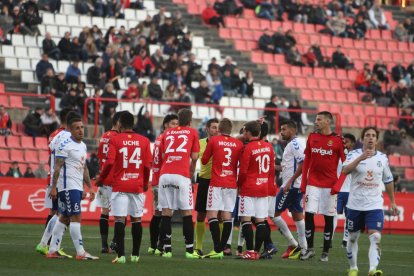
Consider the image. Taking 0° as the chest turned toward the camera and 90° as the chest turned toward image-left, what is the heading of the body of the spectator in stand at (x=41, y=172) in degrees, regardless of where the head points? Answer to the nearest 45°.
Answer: approximately 0°

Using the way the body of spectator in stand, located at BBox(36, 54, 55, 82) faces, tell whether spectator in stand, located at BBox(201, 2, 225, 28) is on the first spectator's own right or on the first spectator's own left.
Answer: on the first spectator's own left

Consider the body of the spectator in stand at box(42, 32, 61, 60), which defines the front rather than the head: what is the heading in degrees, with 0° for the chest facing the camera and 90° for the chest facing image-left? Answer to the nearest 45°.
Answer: approximately 315°

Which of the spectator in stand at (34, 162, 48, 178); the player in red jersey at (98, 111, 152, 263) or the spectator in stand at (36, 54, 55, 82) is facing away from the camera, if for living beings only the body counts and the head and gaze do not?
the player in red jersey

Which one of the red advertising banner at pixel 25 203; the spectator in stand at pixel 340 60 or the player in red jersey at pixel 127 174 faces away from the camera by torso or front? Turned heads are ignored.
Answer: the player in red jersey

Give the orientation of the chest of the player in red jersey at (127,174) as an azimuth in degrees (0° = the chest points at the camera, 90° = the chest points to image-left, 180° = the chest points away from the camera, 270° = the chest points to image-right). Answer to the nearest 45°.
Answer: approximately 180°

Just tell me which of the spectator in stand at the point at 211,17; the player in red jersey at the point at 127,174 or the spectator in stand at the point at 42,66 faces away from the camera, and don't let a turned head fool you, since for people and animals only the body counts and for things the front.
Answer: the player in red jersey

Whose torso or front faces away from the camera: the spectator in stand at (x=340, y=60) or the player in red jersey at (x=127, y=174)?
the player in red jersey

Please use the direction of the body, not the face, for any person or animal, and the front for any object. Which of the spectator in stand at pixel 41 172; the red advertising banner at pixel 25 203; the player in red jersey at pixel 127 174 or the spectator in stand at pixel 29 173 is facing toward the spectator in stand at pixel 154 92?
the player in red jersey

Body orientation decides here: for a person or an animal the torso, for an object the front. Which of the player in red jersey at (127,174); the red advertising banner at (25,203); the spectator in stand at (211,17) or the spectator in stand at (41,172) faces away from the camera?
the player in red jersey
